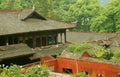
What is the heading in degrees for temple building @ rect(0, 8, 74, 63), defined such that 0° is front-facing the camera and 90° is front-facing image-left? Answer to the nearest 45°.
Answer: approximately 315°

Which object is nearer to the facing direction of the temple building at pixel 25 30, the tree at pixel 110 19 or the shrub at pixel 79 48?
the shrub

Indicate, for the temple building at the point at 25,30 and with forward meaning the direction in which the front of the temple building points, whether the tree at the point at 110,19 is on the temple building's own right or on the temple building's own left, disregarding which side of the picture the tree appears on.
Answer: on the temple building's own left

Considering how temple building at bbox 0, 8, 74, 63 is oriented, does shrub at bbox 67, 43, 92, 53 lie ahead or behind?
ahead

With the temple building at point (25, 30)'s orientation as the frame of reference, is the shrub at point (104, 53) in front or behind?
in front

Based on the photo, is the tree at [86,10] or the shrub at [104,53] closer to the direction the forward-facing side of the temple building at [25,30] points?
the shrub

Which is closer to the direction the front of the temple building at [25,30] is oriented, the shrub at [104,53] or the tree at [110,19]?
the shrub

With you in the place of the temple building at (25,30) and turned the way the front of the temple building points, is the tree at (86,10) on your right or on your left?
on your left
